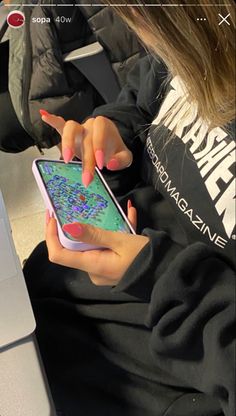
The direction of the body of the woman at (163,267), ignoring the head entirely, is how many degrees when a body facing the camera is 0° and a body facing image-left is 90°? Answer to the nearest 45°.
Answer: approximately 45°
